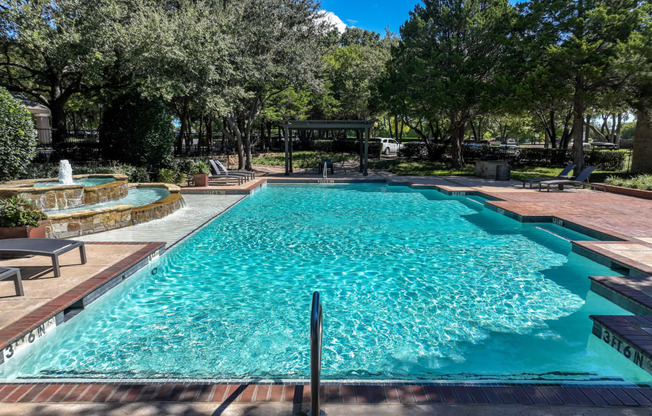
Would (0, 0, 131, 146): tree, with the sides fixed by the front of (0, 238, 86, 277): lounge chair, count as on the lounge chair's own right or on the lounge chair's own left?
on the lounge chair's own left

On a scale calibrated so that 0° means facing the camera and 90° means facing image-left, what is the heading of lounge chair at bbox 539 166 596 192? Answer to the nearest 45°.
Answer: approximately 90°

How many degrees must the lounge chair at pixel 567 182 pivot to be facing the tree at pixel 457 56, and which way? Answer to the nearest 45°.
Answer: approximately 45° to its right

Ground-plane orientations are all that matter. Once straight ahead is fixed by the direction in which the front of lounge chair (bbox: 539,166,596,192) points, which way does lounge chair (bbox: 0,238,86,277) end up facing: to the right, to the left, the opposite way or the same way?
the opposite way

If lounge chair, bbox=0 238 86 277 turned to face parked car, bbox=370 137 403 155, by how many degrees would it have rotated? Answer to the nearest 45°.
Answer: approximately 90° to its left

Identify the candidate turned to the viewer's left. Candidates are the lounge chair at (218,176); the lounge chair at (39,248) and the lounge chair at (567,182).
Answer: the lounge chair at (567,182)

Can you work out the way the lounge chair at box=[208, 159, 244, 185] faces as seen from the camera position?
facing to the right of the viewer

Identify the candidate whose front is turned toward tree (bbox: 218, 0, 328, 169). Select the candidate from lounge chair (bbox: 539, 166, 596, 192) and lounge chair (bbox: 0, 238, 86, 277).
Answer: lounge chair (bbox: 539, 166, 596, 192)

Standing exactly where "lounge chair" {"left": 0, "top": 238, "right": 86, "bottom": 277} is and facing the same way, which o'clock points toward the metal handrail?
The metal handrail is roughly at 1 o'clock from the lounge chair.

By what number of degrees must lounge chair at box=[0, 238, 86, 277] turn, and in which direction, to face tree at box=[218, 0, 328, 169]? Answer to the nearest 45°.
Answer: approximately 90° to its left
